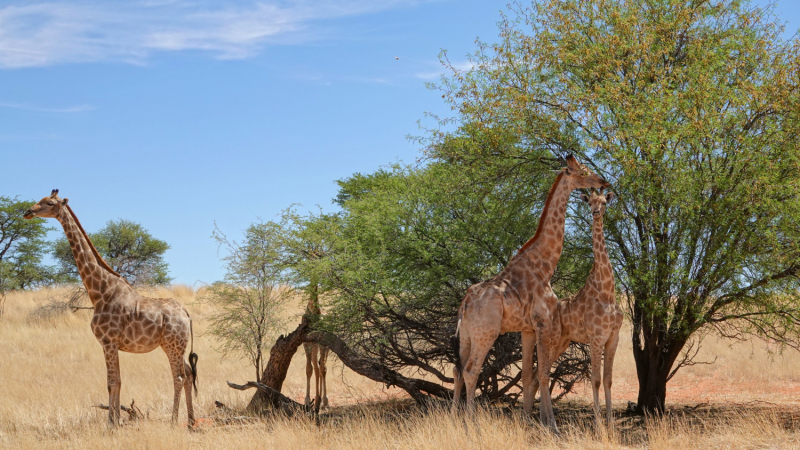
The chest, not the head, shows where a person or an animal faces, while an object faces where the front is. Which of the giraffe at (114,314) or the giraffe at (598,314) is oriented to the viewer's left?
the giraffe at (114,314)

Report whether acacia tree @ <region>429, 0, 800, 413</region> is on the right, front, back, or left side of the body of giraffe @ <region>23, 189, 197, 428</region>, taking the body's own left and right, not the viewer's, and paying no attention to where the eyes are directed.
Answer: back

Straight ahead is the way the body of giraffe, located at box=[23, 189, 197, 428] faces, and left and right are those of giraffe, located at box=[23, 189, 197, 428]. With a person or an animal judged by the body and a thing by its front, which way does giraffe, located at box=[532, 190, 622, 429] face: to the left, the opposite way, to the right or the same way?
to the left

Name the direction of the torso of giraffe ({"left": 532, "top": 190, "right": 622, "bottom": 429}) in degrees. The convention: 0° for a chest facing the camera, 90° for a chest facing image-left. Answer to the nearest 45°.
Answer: approximately 315°

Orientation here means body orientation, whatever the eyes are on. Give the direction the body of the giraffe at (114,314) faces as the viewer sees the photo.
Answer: to the viewer's left

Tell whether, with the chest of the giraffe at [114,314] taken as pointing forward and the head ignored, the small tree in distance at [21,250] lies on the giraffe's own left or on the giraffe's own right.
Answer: on the giraffe's own right

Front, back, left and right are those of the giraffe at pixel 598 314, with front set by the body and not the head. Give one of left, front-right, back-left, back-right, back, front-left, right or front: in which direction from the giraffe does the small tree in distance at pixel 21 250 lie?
back

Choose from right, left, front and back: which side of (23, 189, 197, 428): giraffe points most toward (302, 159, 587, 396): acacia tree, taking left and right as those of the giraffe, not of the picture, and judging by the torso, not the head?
back

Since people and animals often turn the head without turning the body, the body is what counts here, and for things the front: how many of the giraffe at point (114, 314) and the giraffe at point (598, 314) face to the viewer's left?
1
